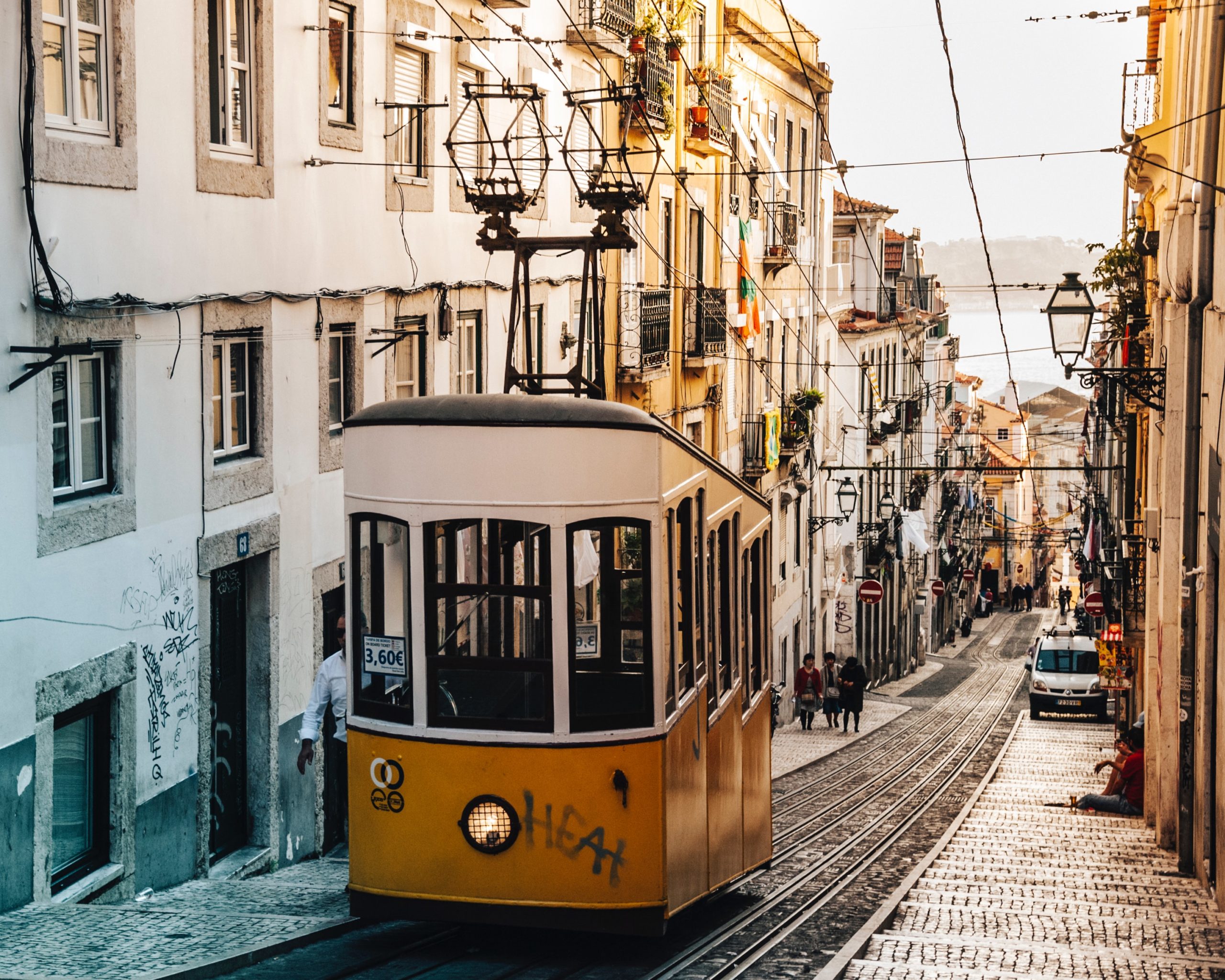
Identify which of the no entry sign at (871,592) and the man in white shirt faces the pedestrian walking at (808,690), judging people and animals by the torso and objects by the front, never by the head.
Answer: the no entry sign

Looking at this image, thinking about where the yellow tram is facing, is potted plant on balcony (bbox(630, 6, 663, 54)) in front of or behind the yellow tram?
behind

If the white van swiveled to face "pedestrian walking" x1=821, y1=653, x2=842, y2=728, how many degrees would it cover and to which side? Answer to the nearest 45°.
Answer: approximately 45° to its right

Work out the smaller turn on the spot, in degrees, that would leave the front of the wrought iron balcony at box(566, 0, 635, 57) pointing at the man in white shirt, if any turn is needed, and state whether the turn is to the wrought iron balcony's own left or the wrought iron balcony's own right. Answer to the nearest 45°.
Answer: approximately 45° to the wrought iron balcony's own right

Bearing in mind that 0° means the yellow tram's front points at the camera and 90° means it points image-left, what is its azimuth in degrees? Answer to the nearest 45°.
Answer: approximately 0°

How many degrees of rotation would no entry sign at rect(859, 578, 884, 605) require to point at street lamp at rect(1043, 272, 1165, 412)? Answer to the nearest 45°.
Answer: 0° — it already faces it

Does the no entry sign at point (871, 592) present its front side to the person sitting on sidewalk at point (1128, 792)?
yes

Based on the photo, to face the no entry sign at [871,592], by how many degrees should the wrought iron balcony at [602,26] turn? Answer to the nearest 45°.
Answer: approximately 135° to its left

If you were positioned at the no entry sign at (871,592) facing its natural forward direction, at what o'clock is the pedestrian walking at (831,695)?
The pedestrian walking is roughly at 12 o'clock from the no entry sign.

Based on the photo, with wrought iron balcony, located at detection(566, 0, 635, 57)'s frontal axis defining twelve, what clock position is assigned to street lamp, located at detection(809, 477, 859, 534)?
The street lamp is roughly at 8 o'clock from the wrought iron balcony.

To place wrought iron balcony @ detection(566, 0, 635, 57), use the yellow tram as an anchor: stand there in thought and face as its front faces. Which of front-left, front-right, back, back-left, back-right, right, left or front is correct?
back
